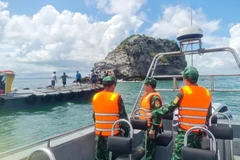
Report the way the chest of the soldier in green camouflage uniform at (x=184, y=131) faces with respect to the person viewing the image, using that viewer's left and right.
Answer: facing away from the viewer and to the left of the viewer

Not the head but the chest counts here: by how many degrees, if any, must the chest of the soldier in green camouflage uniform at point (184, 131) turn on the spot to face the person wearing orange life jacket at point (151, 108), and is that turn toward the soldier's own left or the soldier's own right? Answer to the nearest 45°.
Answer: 0° — they already face them

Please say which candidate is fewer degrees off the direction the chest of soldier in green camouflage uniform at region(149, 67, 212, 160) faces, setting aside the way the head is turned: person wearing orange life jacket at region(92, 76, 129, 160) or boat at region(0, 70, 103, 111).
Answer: the boat

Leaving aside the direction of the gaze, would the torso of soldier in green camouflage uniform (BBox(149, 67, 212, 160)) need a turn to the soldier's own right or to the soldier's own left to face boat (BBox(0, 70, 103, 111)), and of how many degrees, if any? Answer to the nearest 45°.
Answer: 0° — they already face it
